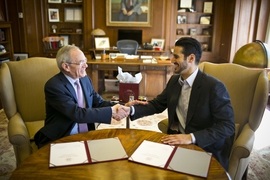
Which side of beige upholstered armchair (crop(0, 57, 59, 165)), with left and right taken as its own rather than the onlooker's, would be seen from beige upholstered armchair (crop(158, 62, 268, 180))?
front

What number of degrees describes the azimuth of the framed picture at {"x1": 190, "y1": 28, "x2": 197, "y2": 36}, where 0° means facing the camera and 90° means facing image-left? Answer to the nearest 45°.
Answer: approximately 0°

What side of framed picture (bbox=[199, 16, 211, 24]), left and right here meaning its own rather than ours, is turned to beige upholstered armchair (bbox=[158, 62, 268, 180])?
front

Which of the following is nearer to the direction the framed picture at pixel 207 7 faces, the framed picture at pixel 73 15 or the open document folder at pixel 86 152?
the open document folder

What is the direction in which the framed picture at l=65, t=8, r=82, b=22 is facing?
toward the camera

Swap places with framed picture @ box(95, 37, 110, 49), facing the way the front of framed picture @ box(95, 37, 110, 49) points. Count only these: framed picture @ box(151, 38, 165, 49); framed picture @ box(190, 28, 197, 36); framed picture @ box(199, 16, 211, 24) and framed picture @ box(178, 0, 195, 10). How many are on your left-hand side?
4

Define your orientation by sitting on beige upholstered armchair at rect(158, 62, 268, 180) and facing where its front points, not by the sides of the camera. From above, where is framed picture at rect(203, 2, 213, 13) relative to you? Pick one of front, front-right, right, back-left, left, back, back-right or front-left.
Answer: back-right

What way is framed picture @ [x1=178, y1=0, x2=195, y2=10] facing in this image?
toward the camera

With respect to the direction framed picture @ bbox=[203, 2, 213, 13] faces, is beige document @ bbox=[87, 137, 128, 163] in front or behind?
in front

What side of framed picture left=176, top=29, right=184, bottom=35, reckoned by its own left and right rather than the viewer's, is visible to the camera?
front

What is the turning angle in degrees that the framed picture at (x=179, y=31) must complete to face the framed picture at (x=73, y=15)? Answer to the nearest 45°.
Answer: approximately 90° to its right

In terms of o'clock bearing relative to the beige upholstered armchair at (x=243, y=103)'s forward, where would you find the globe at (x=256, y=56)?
The globe is roughly at 5 o'clock from the beige upholstered armchair.

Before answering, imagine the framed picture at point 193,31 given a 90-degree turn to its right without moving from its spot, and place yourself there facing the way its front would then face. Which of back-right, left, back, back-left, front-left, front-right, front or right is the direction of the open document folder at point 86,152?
left

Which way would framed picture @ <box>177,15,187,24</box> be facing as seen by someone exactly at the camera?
facing the viewer
